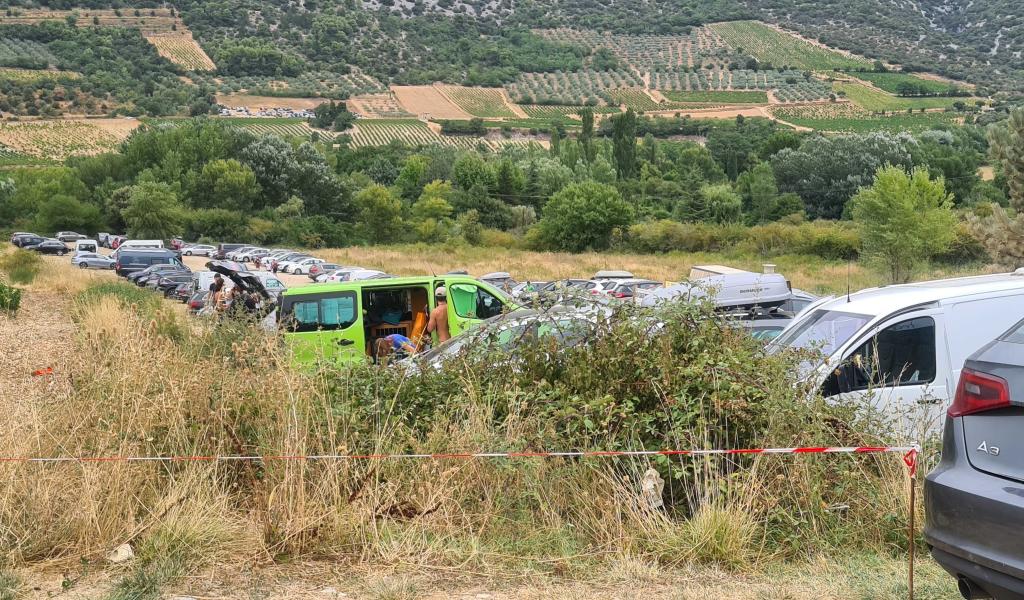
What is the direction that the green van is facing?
to the viewer's right

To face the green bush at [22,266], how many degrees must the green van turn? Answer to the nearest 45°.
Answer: approximately 135° to its left

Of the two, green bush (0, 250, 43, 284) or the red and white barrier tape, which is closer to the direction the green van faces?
the red and white barrier tape

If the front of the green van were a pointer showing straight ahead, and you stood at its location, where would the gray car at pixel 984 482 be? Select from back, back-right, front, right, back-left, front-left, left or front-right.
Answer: right

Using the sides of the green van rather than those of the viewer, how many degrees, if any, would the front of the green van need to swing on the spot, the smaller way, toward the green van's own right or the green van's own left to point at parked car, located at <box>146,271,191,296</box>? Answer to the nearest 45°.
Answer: approximately 90° to the green van's own left

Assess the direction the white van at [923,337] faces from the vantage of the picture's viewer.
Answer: facing the viewer and to the left of the viewer
